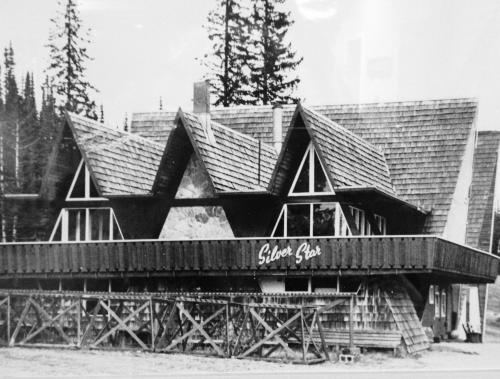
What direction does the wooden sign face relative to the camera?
toward the camera

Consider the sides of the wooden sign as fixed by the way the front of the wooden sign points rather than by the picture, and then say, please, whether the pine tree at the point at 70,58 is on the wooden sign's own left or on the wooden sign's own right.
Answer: on the wooden sign's own right

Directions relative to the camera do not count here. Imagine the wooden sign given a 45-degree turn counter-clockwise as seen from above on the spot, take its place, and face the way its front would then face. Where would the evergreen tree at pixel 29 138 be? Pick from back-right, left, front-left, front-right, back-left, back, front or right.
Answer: back-right
